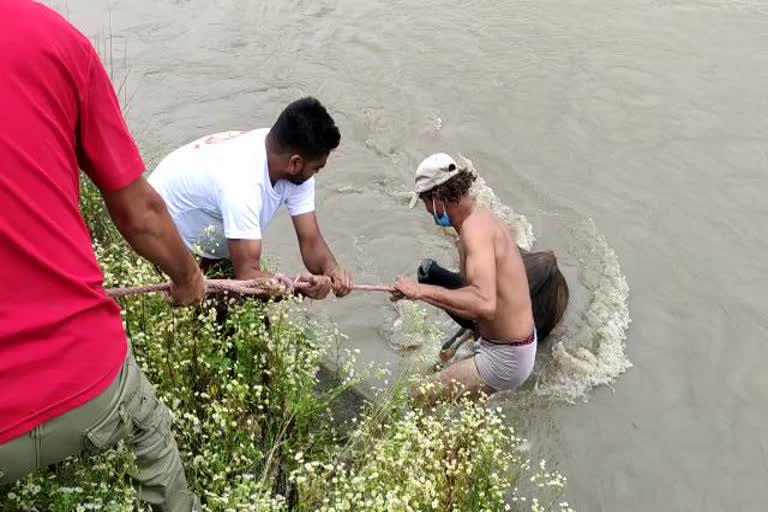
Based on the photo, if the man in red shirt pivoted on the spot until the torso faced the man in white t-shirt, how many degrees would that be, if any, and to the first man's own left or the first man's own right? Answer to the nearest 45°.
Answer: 0° — they already face them

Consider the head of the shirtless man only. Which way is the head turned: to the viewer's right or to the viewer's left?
to the viewer's left

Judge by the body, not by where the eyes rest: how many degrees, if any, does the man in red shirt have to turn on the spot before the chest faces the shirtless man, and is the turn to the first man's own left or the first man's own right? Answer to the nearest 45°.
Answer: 0° — they already face them

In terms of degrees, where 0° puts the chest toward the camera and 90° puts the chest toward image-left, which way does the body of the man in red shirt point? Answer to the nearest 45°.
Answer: approximately 225°

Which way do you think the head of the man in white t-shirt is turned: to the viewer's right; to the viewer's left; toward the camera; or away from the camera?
to the viewer's right
